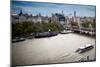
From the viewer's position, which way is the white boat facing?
facing the viewer and to the left of the viewer
